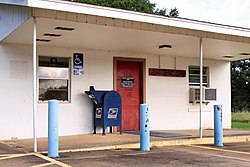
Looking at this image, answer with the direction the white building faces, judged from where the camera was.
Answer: facing the viewer and to the right of the viewer

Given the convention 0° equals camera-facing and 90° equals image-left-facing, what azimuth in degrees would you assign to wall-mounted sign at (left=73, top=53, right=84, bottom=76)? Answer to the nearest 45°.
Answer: approximately 0°

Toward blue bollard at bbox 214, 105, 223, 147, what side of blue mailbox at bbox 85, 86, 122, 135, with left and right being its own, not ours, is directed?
left

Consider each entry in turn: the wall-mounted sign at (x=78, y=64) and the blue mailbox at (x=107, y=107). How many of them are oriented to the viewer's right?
0

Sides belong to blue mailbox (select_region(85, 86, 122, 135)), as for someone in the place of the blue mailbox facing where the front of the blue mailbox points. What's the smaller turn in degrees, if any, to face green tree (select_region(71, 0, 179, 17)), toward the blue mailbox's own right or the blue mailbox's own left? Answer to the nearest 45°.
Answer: approximately 135° to the blue mailbox's own right

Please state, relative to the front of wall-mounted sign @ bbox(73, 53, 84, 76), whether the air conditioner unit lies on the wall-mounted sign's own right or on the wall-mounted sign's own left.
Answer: on the wall-mounted sign's own left

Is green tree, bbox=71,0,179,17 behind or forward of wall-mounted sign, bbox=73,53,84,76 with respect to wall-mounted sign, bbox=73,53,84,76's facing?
behind

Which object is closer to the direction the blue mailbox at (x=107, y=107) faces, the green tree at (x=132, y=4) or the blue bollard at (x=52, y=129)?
the blue bollard

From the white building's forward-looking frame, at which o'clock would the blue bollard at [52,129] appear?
The blue bollard is roughly at 2 o'clock from the white building.

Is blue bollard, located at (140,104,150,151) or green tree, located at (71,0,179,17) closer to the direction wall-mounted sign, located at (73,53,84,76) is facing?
the blue bollard

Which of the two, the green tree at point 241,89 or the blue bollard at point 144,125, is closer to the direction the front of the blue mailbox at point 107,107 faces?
the blue bollard

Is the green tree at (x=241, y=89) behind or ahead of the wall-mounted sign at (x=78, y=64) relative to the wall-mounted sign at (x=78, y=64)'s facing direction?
behind

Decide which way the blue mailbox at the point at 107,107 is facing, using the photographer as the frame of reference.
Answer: facing the viewer and to the left of the viewer
